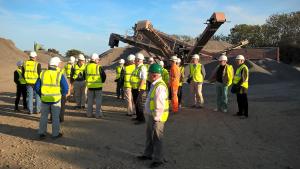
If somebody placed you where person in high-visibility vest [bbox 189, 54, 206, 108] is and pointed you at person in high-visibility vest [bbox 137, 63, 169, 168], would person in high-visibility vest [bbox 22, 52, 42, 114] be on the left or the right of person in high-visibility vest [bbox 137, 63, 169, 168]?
right

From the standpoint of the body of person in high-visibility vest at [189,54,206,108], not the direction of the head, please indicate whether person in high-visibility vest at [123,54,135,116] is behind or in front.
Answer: in front

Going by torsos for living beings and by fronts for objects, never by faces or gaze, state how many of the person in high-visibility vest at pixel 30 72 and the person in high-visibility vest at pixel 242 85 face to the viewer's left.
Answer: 1

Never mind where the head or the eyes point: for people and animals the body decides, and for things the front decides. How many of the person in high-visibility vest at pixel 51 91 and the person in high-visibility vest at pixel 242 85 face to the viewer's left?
1

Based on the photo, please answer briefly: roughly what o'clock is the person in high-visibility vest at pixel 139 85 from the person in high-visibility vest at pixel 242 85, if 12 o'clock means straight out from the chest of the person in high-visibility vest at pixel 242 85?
the person in high-visibility vest at pixel 139 85 is roughly at 11 o'clock from the person in high-visibility vest at pixel 242 85.

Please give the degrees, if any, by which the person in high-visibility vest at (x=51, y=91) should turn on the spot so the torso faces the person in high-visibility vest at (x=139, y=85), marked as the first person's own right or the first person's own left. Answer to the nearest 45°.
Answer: approximately 45° to the first person's own right

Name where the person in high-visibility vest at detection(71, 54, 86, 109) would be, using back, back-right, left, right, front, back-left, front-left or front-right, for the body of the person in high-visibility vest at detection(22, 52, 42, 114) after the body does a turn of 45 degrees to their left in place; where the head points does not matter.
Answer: right

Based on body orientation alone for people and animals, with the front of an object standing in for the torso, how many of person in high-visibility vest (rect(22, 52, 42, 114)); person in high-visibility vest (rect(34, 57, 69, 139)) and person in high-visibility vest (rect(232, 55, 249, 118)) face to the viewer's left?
1

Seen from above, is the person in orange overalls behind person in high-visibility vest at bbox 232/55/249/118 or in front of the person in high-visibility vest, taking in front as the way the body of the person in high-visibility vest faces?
in front

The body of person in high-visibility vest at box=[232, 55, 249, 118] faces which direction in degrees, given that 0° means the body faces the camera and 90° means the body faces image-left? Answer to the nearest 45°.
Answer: approximately 90°

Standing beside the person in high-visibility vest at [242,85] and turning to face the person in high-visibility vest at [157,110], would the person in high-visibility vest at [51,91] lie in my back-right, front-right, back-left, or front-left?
front-right

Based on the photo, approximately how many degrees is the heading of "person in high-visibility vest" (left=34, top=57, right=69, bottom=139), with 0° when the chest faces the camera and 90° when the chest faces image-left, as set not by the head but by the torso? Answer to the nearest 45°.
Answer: approximately 180°

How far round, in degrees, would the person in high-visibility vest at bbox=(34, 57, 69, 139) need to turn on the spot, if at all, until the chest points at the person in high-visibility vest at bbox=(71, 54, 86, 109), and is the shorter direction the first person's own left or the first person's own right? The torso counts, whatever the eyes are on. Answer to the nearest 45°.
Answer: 0° — they already face them
